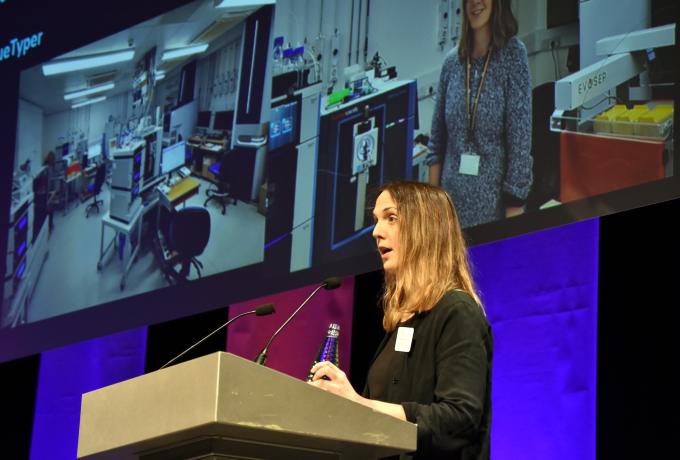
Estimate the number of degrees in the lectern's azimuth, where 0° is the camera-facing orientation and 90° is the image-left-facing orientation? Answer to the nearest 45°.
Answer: approximately 45°

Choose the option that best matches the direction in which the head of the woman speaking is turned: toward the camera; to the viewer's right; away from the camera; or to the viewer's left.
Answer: to the viewer's left

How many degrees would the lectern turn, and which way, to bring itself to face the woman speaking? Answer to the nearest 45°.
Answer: approximately 180°
